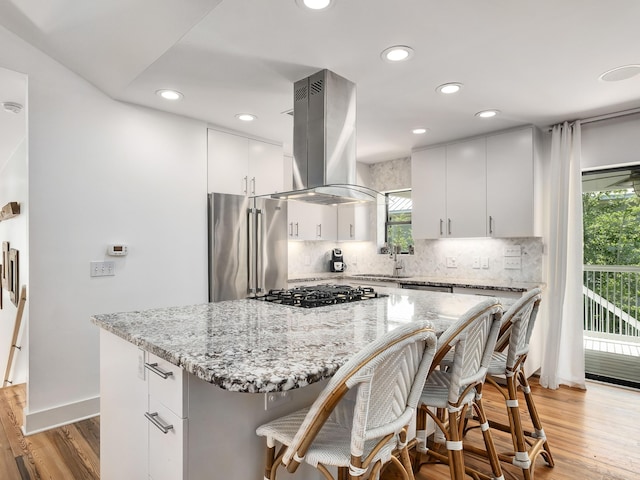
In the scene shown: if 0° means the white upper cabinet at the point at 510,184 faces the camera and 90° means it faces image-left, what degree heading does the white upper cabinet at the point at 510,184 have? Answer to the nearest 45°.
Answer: approximately 45°

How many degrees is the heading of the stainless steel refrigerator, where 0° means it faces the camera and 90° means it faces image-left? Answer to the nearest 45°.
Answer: approximately 315°

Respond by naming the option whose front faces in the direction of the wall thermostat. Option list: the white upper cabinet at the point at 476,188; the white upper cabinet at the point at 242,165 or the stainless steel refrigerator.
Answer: the white upper cabinet at the point at 476,188

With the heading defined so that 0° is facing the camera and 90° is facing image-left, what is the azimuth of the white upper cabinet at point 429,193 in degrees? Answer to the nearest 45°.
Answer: approximately 45°

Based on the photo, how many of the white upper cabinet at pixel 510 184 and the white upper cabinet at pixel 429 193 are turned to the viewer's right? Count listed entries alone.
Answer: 0

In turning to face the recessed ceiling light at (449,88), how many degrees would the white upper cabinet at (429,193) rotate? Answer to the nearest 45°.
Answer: approximately 45° to its left

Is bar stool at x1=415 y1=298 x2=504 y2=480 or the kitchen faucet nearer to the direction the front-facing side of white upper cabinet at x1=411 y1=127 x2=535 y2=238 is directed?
the bar stool

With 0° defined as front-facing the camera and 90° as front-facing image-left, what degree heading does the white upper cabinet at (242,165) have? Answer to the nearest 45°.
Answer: approximately 315°

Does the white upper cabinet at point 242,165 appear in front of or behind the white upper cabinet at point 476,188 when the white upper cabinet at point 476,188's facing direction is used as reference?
in front

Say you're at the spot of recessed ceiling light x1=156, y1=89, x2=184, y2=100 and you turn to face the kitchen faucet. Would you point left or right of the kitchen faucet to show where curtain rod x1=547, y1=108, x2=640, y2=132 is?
right

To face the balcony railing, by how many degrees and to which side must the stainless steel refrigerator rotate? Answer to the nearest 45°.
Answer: approximately 45° to its left

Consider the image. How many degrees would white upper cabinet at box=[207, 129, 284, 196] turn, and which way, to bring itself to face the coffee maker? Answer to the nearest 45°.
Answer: approximately 90° to its left

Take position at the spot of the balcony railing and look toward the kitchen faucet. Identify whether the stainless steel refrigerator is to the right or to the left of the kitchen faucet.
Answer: left
